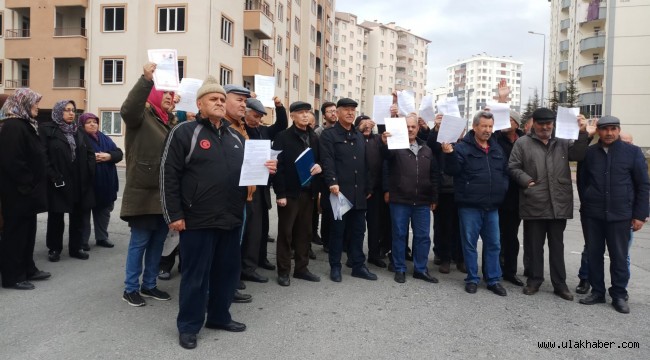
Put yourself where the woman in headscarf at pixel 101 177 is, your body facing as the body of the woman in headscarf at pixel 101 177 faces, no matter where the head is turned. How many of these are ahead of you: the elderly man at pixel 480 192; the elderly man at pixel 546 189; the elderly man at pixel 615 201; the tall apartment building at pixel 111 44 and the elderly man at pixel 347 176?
4

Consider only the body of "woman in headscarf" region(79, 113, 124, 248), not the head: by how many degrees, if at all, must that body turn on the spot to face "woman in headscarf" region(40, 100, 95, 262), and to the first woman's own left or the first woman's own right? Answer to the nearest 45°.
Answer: approximately 90° to the first woman's own right

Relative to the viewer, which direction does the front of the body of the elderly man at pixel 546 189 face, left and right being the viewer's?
facing the viewer

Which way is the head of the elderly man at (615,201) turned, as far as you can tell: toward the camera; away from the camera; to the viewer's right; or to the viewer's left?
toward the camera

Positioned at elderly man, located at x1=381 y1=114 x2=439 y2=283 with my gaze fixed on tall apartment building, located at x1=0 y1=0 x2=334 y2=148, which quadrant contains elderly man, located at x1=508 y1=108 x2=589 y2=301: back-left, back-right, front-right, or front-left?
back-right

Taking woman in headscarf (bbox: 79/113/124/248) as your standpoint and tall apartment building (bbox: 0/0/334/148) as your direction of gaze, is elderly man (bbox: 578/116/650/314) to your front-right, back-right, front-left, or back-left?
back-right

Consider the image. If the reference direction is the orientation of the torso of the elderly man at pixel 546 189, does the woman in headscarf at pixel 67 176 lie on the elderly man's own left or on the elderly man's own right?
on the elderly man's own right

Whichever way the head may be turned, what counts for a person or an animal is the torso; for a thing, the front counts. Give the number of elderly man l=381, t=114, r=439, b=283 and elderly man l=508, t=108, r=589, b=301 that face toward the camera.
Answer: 2

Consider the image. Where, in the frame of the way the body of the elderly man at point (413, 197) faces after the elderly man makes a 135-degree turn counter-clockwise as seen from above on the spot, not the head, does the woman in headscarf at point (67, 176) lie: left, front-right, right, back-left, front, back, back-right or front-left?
back-left

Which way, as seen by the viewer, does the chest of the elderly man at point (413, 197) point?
toward the camera

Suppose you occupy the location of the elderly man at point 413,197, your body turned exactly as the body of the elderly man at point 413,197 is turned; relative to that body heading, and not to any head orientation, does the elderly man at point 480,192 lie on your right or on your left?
on your left

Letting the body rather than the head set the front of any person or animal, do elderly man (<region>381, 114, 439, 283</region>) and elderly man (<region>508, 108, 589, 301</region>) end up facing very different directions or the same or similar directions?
same or similar directions

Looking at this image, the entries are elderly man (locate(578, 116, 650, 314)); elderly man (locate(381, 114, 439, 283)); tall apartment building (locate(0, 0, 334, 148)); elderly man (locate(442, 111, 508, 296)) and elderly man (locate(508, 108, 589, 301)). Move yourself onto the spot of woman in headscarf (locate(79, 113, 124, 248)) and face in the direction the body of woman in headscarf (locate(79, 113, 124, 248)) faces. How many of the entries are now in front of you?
4
